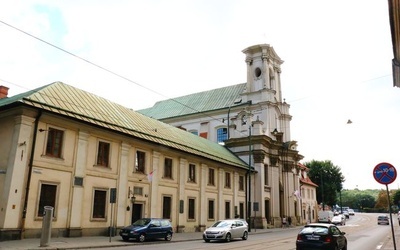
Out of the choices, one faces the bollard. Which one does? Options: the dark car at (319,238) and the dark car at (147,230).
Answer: the dark car at (147,230)

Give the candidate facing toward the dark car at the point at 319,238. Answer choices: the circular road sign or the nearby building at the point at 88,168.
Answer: the nearby building

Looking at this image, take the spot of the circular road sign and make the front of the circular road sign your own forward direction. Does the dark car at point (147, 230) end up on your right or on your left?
on your right

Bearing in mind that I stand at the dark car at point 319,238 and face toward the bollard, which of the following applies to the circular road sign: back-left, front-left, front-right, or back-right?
back-left

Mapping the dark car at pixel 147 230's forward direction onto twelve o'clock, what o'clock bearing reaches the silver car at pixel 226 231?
The silver car is roughly at 7 o'clock from the dark car.

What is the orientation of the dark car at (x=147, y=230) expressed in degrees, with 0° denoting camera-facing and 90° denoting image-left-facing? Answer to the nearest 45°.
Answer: approximately 45°

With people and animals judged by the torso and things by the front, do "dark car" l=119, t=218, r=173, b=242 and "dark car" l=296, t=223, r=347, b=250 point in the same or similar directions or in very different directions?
very different directions

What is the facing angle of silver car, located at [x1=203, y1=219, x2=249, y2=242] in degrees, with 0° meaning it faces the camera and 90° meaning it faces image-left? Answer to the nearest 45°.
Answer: approximately 45°

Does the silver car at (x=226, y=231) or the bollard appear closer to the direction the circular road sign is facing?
the bollard

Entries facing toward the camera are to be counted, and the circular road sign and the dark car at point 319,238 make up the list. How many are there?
1

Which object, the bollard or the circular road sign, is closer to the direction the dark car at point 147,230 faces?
the bollard

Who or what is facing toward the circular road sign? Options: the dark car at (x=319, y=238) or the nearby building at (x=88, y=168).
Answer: the nearby building

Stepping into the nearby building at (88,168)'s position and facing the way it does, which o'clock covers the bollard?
The bollard is roughly at 2 o'clock from the nearby building.

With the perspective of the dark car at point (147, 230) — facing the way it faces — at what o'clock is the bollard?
The bollard is roughly at 12 o'clock from the dark car.

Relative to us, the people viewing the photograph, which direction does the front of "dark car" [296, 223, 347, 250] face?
facing away from the viewer and to the right of the viewer
